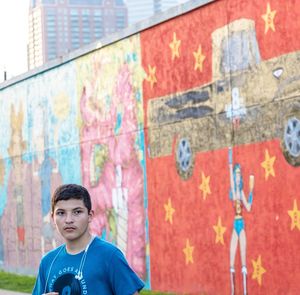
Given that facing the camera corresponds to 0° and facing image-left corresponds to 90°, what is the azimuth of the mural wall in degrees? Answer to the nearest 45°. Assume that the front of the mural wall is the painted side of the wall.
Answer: approximately 45°

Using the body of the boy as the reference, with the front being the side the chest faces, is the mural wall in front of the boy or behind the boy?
behind

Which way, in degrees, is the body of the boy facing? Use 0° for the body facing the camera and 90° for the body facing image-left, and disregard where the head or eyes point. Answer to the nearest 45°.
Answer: approximately 45°
